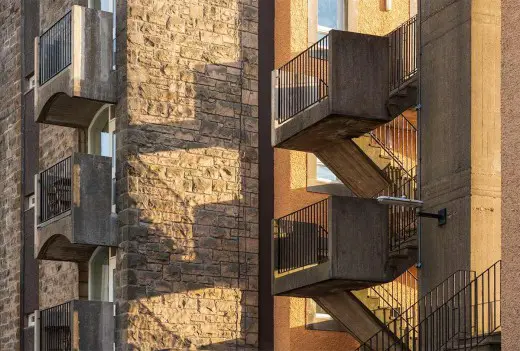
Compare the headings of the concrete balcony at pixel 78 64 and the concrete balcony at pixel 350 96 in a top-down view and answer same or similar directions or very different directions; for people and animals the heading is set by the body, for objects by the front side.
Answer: same or similar directions

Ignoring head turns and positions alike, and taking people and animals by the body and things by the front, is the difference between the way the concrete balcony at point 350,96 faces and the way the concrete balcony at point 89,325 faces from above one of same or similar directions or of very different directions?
same or similar directions

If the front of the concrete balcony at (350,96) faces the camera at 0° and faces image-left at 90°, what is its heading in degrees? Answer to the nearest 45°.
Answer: approximately 45°

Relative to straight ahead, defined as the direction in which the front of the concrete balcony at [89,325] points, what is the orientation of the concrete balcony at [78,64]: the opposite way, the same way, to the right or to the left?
the same way

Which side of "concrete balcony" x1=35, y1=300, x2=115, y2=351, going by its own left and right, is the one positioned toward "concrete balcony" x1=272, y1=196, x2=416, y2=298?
left

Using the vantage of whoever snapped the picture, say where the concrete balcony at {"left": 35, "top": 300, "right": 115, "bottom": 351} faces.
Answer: facing the viewer and to the left of the viewer

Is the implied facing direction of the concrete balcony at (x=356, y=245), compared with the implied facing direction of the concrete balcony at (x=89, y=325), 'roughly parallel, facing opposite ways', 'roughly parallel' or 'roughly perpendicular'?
roughly parallel

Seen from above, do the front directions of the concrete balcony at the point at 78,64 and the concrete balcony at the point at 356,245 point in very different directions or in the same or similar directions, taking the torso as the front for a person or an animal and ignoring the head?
same or similar directions

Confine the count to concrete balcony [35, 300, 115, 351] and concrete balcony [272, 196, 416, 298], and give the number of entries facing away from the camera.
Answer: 0
